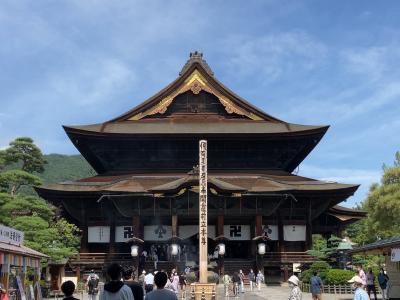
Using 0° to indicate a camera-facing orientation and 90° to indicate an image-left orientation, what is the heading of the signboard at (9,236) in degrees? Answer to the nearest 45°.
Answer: approximately 315°

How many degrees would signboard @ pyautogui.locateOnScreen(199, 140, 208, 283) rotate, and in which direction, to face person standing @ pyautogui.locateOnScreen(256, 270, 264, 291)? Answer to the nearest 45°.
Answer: approximately 135° to its left

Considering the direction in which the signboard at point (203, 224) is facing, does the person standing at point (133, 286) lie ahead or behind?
ahead

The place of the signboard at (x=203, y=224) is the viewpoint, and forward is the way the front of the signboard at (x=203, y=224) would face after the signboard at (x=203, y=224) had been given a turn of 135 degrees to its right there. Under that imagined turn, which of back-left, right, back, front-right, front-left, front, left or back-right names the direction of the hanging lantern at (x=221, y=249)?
front-right

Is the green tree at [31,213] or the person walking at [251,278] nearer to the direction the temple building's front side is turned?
the person walking

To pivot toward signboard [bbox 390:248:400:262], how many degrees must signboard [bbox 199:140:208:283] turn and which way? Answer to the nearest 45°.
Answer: approximately 45° to its left

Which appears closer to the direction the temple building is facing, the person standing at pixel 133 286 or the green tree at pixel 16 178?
the person standing

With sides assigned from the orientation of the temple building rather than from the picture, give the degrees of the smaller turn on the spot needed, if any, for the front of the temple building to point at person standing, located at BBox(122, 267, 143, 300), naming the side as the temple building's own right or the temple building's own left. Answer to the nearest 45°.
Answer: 0° — it already faces them

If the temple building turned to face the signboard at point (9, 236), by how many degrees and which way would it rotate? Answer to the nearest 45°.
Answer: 0° — it already faces it

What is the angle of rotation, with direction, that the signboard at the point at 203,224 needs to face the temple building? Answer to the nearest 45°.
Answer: approximately 180°

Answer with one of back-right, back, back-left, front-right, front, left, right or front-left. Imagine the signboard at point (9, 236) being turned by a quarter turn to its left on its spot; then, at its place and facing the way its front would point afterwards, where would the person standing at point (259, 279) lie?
front

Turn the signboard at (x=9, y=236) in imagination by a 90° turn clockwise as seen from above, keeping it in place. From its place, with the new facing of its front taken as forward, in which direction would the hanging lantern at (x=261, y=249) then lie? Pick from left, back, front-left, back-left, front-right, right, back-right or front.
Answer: back

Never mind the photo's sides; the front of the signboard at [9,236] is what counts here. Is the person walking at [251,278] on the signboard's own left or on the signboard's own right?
on the signboard's own left

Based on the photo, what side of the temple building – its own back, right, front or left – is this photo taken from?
front

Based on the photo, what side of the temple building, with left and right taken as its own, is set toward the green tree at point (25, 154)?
right

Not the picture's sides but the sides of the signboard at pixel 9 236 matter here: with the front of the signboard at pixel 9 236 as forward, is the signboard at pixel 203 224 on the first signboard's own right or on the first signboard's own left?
on the first signboard's own left

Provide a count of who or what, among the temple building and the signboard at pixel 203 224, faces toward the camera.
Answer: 2

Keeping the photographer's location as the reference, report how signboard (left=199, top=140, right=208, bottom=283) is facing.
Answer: facing the viewer

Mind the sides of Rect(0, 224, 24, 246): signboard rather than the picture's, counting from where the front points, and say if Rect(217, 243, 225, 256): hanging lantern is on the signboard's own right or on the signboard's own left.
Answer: on the signboard's own left

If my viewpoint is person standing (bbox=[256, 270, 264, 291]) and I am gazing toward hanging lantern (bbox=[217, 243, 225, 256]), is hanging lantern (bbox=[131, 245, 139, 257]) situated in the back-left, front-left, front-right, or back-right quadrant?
front-left
